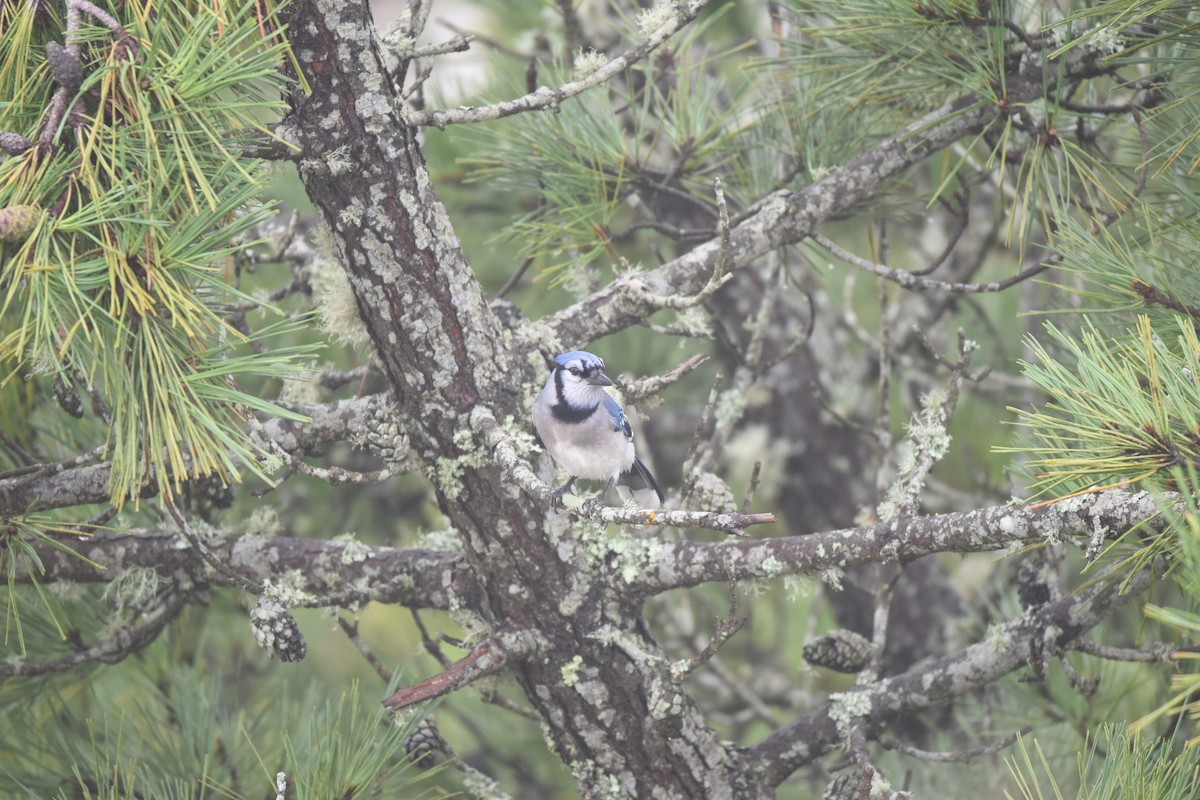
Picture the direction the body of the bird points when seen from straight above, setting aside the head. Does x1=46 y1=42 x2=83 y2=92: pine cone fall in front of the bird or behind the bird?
in front

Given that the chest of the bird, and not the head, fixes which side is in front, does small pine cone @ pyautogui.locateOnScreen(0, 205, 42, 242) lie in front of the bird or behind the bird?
in front

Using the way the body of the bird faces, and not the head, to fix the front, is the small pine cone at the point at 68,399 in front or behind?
in front

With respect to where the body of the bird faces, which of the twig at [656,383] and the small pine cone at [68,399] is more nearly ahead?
the small pine cone

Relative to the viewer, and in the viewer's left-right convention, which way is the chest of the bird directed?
facing the viewer and to the left of the viewer
